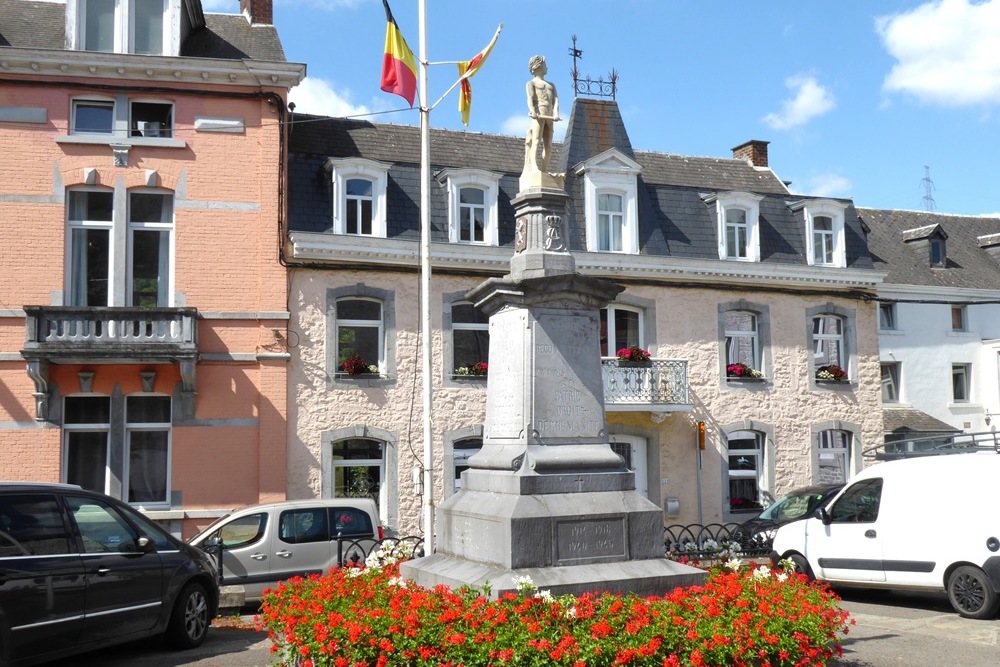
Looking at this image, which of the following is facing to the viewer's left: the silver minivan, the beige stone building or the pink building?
the silver minivan

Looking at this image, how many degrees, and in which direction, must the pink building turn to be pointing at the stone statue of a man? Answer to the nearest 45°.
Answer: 0° — it already faces it

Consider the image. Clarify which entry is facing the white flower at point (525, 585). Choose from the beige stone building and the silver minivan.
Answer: the beige stone building

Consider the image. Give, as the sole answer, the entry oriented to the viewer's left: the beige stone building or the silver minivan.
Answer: the silver minivan

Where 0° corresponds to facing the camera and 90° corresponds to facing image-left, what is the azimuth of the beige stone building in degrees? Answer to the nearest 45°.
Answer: approximately 0°

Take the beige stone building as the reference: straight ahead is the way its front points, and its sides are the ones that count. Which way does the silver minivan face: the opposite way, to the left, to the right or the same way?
to the right

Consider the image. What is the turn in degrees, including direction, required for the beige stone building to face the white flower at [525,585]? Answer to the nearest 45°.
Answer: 0° — it already faces it

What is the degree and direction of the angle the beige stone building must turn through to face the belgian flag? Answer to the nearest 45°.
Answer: approximately 45° to its right

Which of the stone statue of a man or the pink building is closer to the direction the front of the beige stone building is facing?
the stone statue of a man

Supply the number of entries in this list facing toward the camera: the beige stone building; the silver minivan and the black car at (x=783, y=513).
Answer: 1

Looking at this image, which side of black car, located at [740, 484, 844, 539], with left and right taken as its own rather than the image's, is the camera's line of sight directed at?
left

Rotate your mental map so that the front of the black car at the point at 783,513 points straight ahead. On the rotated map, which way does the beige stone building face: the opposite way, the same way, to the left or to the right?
to the left

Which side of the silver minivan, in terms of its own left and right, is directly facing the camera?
left

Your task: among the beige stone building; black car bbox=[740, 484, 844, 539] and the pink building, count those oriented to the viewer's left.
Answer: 1

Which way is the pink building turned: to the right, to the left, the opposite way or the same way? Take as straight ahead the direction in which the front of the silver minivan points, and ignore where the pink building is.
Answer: to the left
